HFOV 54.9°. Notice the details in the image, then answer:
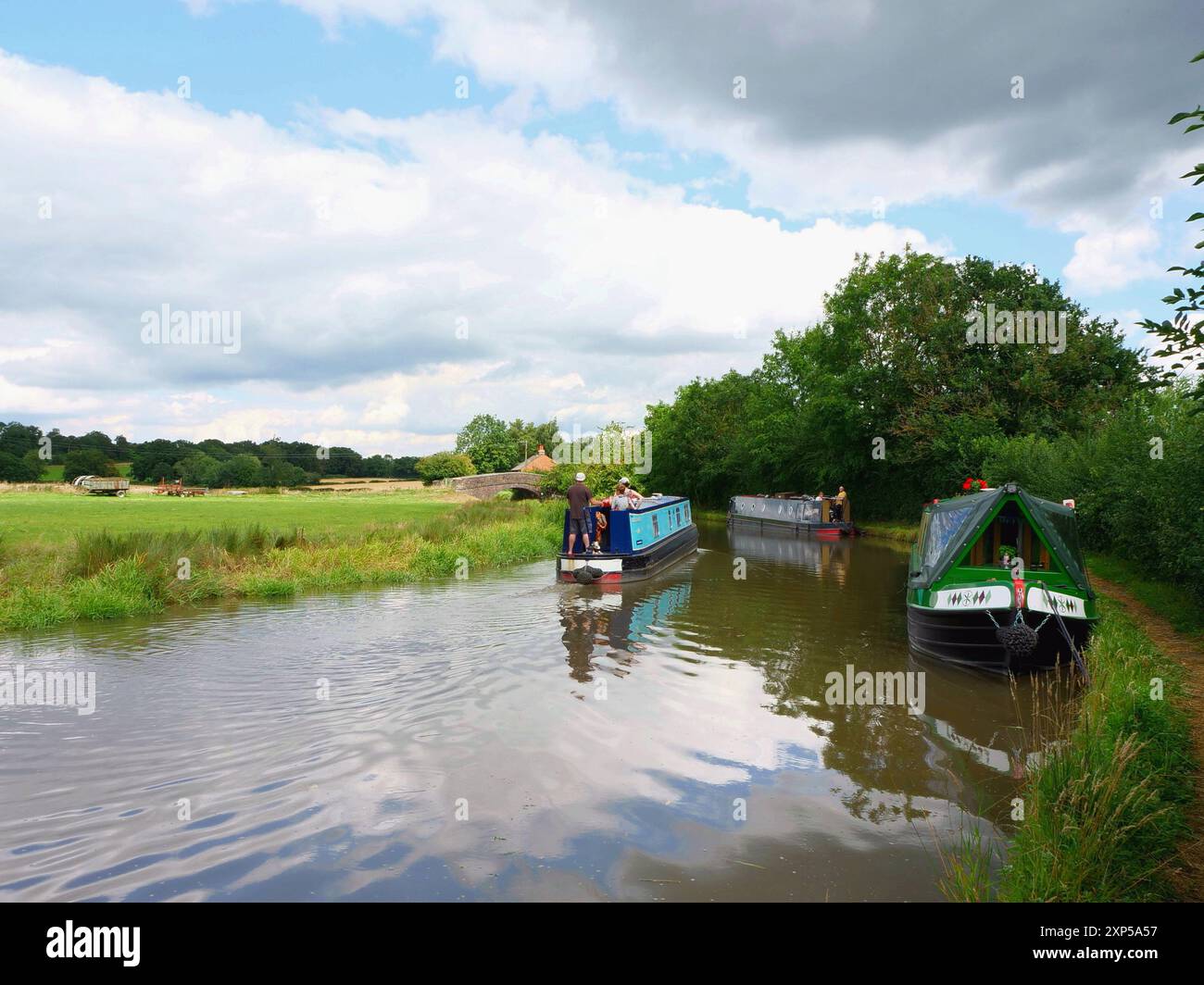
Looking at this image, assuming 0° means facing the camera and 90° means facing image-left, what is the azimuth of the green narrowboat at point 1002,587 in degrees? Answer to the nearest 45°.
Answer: approximately 0°

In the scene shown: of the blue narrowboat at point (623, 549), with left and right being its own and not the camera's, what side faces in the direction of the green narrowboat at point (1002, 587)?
right

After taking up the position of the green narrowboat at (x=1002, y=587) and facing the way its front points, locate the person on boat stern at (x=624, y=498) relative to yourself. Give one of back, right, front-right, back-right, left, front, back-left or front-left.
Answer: back-right

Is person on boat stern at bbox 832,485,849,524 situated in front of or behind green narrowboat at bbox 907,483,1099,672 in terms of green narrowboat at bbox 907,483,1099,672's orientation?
behind

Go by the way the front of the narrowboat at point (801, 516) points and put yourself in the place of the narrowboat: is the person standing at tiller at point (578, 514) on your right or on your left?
on your left

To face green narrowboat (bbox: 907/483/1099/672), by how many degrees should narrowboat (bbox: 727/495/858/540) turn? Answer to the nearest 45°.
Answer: approximately 135° to its left
